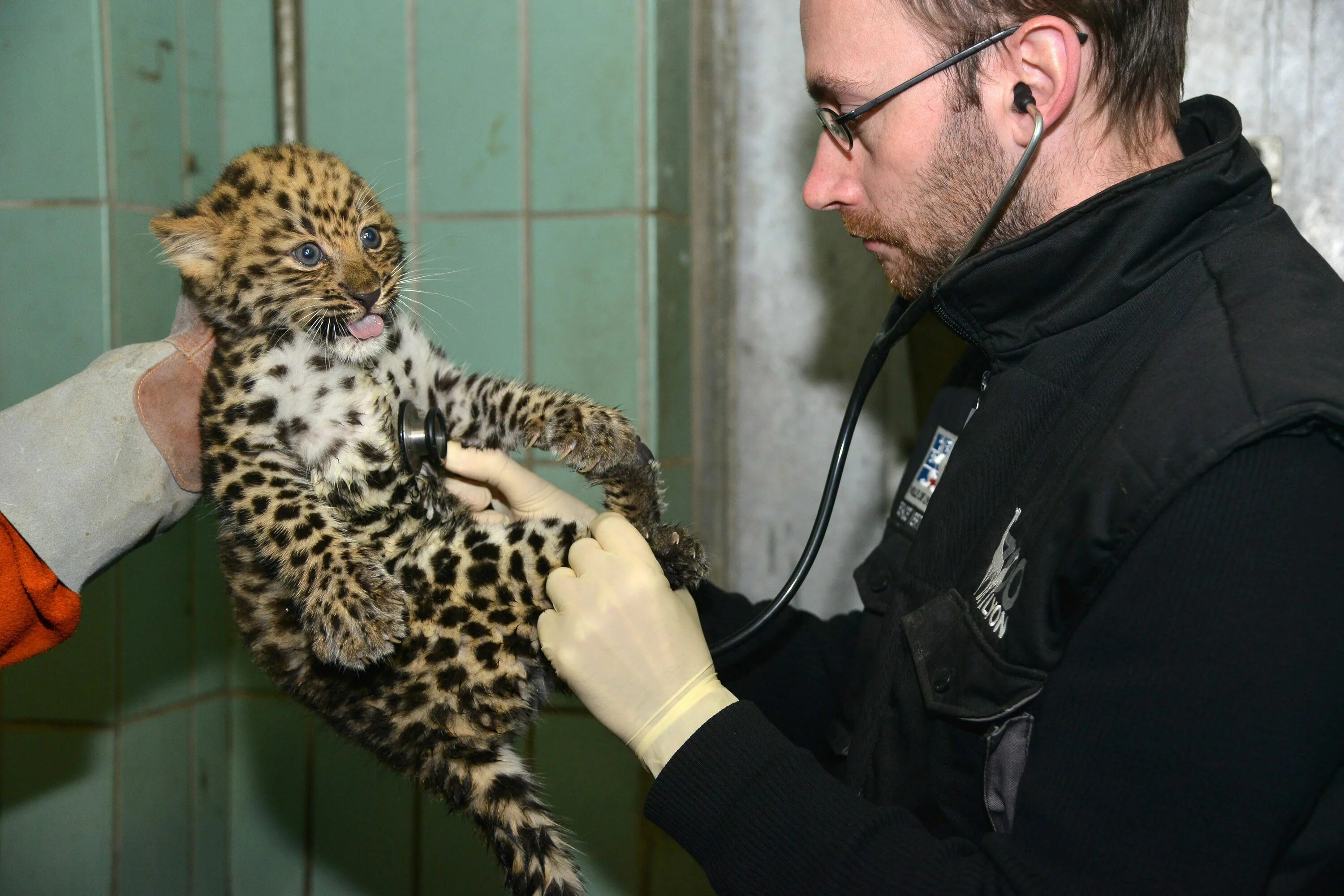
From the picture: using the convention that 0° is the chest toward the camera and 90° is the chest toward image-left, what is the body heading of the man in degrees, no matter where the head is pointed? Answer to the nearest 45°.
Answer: approximately 90°

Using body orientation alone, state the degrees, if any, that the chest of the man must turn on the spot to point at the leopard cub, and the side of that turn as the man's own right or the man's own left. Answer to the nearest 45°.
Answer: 0° — they already face it
